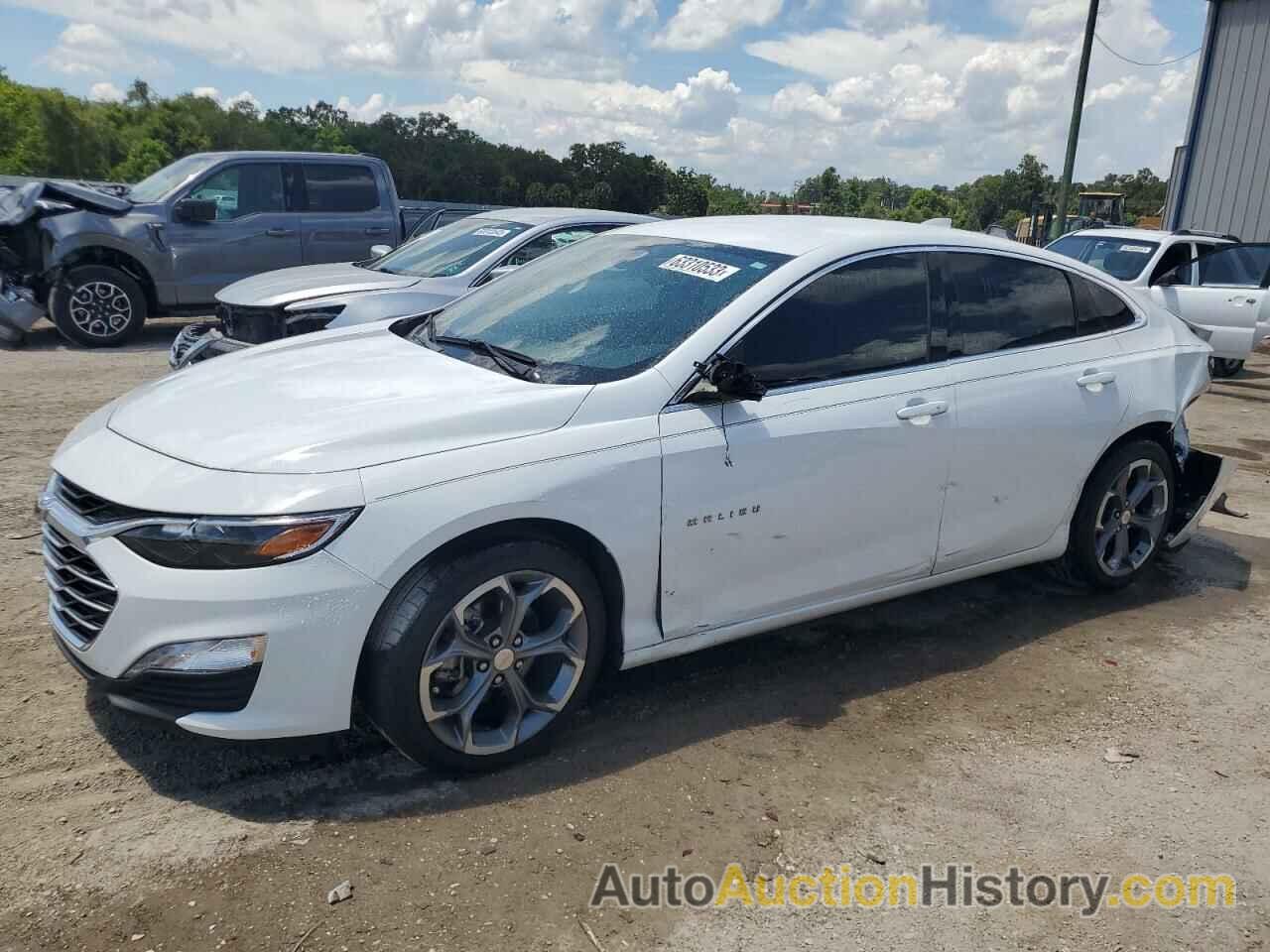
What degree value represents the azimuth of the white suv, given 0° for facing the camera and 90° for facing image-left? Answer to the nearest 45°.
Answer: approximately 45°

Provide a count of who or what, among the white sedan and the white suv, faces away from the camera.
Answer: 0

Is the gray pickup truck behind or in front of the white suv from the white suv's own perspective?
in front

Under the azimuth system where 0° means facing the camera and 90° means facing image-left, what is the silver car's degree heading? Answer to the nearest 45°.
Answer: approximately 45°

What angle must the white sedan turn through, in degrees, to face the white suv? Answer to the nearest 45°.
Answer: approximately 180°

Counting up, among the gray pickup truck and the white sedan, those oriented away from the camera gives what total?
0

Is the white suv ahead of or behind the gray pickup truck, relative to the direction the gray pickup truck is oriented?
behind

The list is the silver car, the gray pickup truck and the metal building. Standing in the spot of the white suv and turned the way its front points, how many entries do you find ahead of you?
2

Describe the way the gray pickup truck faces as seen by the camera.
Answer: facing to the left of the viewer

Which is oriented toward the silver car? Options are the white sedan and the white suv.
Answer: the white suv

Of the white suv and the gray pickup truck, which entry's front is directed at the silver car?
the white suv

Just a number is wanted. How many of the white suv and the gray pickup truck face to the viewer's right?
0

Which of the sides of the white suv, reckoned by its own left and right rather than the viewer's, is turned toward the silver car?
front

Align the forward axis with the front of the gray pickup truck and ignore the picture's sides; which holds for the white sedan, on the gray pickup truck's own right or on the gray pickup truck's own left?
on the gray pickup truck's own left

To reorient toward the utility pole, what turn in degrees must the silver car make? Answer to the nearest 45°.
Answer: approximately 180°
